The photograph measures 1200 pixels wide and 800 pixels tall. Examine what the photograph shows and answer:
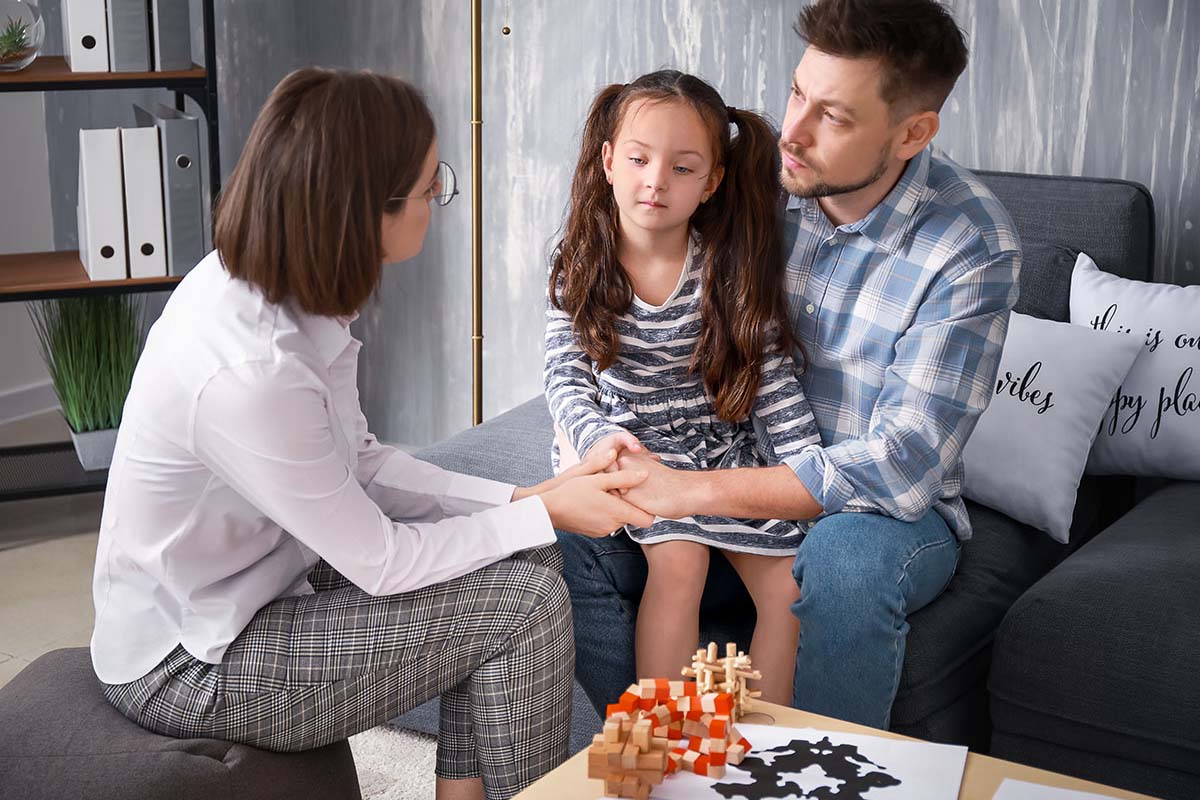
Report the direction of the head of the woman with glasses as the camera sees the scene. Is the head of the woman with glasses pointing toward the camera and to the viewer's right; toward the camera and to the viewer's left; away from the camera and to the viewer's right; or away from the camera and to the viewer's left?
away from the camera and to the viewer's right

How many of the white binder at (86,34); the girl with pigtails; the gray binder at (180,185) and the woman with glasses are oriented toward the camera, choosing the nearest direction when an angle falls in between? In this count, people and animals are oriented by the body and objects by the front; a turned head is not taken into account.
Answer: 3

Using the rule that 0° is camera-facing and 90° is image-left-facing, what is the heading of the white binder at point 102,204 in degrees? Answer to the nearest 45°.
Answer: approximately 0°

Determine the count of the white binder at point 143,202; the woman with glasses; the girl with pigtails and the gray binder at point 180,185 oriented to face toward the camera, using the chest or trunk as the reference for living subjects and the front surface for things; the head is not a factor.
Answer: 3

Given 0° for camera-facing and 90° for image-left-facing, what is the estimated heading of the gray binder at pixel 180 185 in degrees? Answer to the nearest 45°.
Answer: approximately 0°
